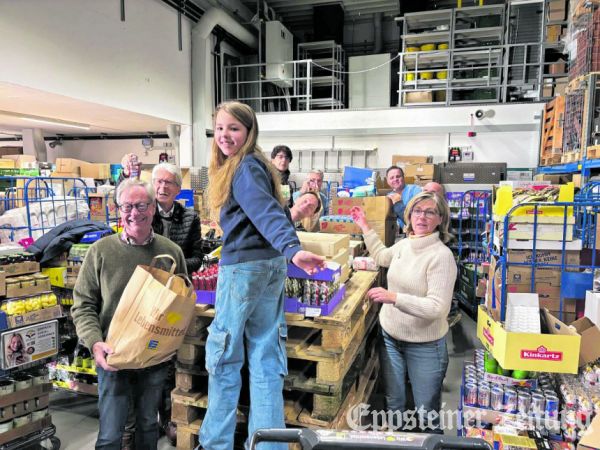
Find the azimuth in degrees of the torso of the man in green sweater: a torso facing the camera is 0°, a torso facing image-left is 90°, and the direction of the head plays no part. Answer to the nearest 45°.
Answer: approximately 0°

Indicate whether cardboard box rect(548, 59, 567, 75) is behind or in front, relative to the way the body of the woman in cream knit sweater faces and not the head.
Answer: behind

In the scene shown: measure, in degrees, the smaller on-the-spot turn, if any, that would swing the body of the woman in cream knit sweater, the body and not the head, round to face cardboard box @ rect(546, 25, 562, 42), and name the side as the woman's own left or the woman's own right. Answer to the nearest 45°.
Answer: approximately 135° to the woman's own right

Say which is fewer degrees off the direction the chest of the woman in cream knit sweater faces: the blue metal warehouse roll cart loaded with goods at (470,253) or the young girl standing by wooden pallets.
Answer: the young girl standing by wooden pallets

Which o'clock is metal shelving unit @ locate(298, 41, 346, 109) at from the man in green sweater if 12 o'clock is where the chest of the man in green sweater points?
The metal shelving unit is roughly at 7 o'clock from the man in green sweater.

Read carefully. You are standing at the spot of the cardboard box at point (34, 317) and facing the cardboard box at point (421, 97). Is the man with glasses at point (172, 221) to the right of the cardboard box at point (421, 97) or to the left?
right

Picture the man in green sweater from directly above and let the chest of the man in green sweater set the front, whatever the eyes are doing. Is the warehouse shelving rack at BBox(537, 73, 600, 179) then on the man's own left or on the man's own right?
on the man's own left

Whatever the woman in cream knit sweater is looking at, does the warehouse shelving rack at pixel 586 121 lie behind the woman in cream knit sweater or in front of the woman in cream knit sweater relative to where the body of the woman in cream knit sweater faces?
behind
